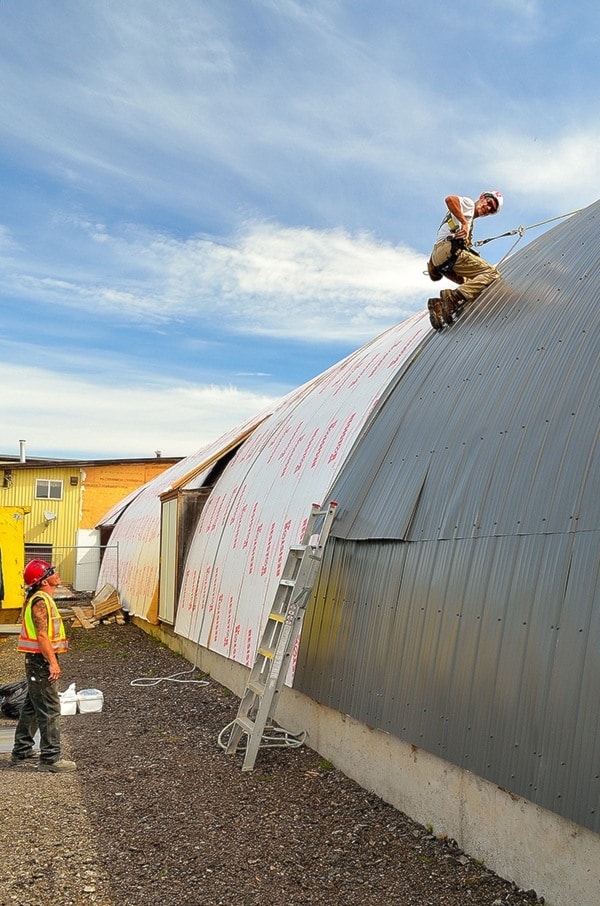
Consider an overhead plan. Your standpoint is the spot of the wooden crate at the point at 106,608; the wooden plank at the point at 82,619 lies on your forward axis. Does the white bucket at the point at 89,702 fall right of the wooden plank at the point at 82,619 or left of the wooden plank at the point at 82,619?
left

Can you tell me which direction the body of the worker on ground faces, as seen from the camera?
to the viewer's right

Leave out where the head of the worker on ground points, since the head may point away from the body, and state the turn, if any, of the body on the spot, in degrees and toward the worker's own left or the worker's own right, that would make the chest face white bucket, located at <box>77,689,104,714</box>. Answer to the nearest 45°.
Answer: approximately 90° to the worker's own left

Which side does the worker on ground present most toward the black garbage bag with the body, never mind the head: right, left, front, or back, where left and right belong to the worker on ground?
left

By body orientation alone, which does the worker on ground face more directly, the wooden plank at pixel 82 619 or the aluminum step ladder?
the aluminum step ladder

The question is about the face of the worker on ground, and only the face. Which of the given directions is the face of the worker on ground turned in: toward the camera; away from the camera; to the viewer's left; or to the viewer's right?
to the viewer's right

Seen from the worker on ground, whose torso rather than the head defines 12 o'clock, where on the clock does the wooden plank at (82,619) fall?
The wooden plank is roughly at 9 o'clock from the worker on ground.

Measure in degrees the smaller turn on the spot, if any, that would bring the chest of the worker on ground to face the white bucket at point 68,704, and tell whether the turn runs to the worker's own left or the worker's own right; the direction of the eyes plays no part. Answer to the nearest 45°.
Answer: approximately 90° to the worker's own left

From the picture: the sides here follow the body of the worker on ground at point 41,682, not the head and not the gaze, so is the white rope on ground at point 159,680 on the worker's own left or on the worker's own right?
on the worker's own left

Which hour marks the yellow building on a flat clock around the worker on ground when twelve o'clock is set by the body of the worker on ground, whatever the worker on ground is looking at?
The yellow building is roughly at 9 o'clock from the worker on ground.

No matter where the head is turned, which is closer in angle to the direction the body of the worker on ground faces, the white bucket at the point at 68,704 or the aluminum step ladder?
the aluminum step ladder
